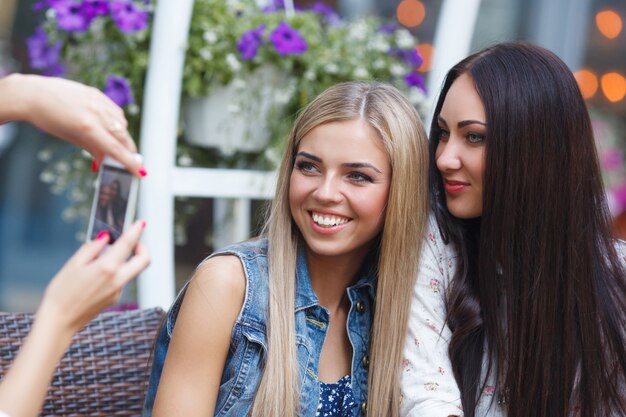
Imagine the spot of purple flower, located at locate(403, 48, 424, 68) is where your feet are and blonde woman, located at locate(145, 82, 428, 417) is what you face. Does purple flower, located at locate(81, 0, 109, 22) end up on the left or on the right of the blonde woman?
right

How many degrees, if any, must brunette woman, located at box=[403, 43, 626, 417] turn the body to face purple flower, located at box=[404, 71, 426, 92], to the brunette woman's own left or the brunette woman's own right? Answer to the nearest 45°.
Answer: approximately 90° to the brunette woman's own right

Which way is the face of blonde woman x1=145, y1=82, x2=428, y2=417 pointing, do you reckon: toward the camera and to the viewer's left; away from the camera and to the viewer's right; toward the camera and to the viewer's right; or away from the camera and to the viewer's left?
toward the camera and to the viewer's left

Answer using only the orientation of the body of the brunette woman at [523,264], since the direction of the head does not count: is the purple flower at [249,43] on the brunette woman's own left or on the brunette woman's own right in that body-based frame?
on the brunette woman's own right

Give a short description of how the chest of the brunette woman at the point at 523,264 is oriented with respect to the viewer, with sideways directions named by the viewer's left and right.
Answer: facing the viewer and to the left of the viewer

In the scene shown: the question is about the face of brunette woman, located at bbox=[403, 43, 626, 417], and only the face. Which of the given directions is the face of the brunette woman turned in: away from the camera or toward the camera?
toward the camera
